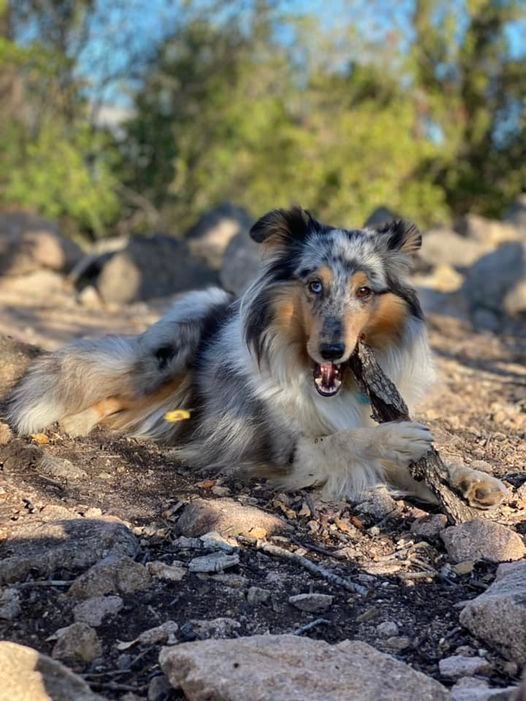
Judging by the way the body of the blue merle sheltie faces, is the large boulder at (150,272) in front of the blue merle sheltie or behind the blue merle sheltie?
behind

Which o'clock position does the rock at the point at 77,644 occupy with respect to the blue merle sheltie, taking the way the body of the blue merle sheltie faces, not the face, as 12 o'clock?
The rock is roughly at 2 o'clock from the blue merle sheltie.

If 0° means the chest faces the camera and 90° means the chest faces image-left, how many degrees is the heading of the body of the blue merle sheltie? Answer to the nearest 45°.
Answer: approximately 315°

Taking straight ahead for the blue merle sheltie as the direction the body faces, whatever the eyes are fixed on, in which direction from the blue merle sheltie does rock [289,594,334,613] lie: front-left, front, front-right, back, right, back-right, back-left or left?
front-right

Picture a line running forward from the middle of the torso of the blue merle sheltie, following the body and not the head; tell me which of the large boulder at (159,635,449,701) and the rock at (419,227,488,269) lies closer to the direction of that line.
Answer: the large boulder

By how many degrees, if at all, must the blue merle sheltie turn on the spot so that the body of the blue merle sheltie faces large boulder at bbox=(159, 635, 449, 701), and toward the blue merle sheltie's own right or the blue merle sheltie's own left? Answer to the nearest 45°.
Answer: approximately 45° to the blue merle sheltie's own right

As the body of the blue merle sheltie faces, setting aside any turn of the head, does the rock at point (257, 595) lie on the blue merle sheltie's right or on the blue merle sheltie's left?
on the blue merle sheltie's right

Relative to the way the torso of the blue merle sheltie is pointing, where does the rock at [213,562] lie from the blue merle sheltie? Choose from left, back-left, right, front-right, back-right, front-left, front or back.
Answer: front-right

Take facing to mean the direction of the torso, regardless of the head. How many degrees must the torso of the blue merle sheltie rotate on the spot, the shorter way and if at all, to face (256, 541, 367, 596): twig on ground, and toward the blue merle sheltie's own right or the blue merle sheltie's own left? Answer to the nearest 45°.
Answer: approximately 45° to the blue merle sheltie's own right

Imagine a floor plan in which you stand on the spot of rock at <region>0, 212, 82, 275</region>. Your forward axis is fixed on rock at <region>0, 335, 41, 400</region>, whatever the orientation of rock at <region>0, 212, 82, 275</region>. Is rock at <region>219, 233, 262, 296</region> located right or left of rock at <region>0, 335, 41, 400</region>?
left

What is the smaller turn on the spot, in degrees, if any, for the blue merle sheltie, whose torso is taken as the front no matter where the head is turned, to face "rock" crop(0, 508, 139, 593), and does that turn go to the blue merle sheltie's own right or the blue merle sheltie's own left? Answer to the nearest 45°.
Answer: approximately 90° to the blue merle sheltie's own right
